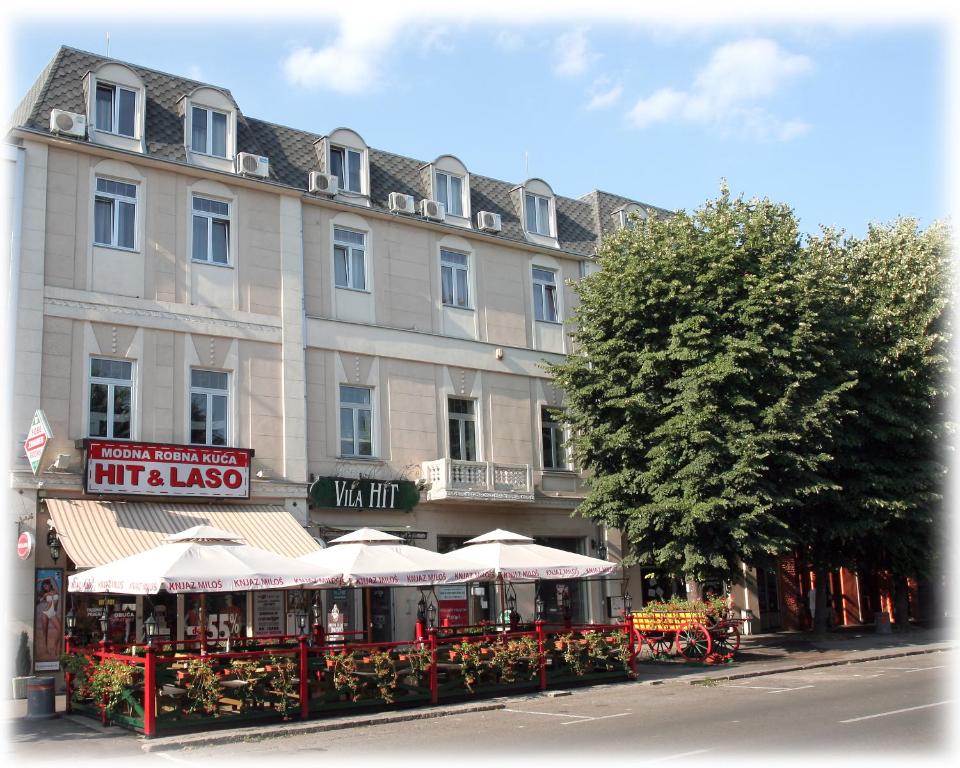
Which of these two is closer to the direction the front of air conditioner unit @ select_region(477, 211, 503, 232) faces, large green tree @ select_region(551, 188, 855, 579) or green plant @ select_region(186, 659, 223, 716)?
the large green tree

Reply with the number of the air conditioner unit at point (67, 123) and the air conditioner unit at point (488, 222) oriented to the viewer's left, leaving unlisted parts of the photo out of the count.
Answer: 0

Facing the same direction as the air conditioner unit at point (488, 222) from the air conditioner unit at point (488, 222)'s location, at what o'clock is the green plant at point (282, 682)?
The green plant is roughly at 2 o'clock from the air conditioner unit.

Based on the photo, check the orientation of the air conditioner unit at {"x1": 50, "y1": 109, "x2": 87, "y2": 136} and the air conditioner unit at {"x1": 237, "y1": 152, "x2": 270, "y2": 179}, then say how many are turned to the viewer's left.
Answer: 0

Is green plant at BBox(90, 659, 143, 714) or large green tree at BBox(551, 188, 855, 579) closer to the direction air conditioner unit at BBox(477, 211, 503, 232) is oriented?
the large green tree

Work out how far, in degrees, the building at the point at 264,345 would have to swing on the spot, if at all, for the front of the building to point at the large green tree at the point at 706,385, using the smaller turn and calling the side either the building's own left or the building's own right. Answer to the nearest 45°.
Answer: approximately 45° to the building's own left

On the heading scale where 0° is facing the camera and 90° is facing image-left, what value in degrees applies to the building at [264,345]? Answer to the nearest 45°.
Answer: approximately 315°

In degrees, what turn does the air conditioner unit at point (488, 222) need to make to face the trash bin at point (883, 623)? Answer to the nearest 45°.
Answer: approximately 90° to its left

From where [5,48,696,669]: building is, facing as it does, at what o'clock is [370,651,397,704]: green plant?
The green plant is roughly at 1 o'clock from the building.

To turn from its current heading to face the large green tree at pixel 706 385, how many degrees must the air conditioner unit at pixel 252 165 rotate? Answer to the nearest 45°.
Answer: approximately 45° to its left

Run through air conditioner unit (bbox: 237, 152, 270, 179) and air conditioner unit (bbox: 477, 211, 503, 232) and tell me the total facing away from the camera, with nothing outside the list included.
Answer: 0
